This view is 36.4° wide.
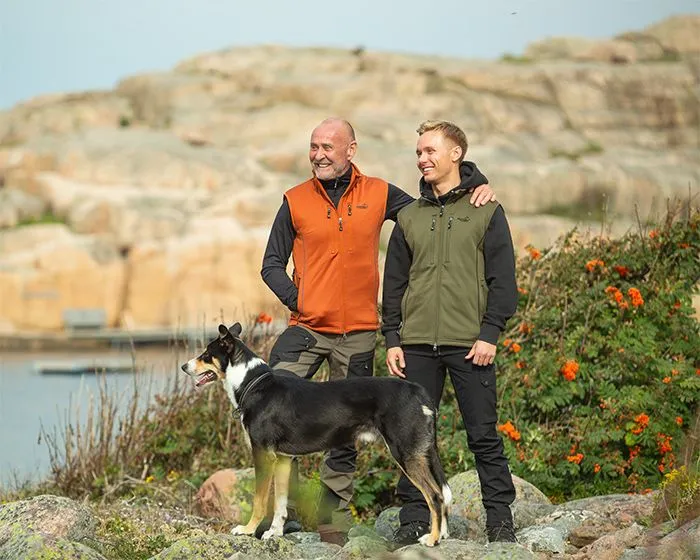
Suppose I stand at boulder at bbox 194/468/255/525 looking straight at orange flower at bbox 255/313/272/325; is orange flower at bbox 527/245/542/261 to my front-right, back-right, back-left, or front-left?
front-right

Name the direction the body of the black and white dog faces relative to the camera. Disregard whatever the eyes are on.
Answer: to the viewer's left

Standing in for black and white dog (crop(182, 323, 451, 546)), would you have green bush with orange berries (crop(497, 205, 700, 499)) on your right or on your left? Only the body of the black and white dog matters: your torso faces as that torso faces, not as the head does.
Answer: on your right

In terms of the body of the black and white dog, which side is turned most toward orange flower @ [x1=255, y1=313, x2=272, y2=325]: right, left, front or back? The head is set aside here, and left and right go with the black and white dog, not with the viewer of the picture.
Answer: right

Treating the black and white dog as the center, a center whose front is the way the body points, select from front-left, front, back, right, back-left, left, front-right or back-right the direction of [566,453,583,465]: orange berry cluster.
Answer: back-right

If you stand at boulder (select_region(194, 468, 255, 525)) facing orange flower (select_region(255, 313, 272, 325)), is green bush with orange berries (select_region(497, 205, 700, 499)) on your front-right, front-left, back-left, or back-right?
front-right

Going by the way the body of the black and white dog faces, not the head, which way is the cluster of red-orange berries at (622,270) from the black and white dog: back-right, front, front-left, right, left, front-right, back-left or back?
back-right
